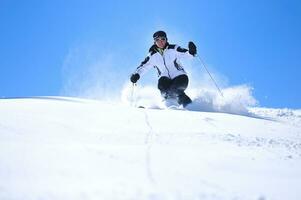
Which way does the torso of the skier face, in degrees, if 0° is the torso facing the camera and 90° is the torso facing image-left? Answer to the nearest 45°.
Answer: approximately 0°
